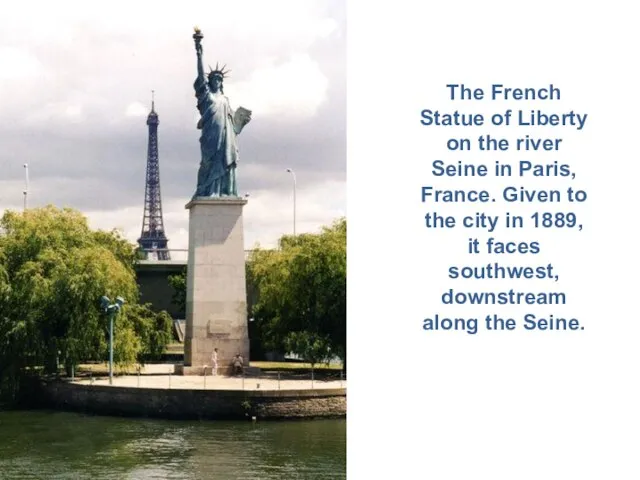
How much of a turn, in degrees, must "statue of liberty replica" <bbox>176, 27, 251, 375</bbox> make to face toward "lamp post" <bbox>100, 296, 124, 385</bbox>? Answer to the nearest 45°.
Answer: approximately 45° to its right

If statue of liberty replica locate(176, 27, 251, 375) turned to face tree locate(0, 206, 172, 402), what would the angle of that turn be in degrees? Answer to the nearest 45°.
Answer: approximately 90° to its right

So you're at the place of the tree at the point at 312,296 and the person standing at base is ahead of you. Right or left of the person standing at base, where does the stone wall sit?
left

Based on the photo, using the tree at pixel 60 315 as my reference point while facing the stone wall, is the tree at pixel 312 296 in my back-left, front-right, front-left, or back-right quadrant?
front-left

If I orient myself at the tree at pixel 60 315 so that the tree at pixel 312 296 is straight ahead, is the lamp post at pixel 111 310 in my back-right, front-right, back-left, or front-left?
front-right

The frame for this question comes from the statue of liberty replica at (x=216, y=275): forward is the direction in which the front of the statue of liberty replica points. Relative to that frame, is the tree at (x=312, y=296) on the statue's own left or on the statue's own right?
on the statue's own left

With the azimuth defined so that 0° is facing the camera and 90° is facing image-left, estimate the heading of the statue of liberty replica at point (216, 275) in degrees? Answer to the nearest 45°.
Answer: approximately 0°

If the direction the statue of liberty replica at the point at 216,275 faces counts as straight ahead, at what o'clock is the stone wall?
The stone wall is roughly at 12 o'clock from the statue of liberty replica.
